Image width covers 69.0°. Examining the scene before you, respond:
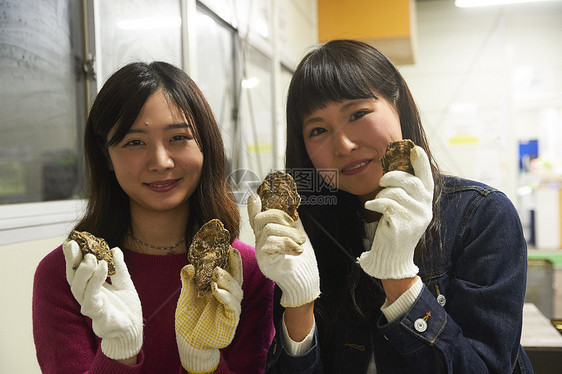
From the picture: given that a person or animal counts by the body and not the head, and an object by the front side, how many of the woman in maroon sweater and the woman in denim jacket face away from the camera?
0

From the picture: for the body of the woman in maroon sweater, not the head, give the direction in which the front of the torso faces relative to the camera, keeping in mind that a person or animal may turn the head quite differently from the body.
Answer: toward the camera

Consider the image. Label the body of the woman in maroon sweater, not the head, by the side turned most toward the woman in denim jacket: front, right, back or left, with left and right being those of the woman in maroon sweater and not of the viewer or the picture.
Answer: left

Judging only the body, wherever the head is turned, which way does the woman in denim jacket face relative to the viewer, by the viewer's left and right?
facing the viewer and to the left of the viewer

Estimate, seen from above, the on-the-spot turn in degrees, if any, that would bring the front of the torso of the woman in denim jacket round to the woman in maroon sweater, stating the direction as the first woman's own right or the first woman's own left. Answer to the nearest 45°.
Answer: approximately 45° to the first woman's own right
